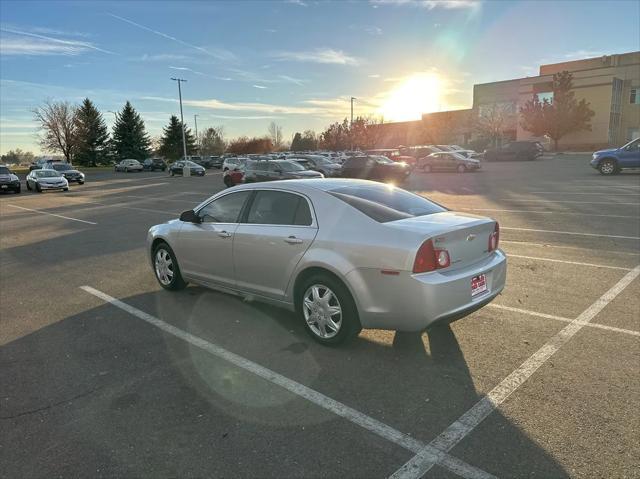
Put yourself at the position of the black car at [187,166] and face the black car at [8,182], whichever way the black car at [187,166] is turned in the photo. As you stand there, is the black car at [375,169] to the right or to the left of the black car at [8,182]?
left

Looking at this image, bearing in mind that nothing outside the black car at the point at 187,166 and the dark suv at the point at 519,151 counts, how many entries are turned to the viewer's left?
1

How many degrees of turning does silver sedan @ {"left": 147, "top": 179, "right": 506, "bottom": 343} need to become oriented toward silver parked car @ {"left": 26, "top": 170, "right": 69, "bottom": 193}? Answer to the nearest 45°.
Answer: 0° — it already faces it

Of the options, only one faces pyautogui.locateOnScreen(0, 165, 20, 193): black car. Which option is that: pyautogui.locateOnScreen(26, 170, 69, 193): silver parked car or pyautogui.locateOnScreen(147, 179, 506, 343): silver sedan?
the silver sedan

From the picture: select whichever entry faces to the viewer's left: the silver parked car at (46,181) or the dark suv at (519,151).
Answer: the dark suv

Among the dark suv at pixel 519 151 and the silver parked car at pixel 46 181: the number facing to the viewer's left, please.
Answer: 1

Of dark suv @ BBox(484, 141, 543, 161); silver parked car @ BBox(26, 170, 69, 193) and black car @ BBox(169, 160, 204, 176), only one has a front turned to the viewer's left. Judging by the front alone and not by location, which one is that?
the dark suv

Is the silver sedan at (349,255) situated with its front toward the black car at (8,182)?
yes

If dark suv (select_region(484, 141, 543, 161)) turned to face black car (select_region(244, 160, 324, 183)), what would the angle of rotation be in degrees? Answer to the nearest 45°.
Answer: approximately 45° to its left

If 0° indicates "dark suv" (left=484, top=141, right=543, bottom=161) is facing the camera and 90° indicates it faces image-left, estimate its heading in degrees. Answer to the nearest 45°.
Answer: approximately 90°

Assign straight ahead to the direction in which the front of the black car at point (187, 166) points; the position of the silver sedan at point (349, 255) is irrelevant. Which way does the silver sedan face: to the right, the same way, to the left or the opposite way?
the opposite way

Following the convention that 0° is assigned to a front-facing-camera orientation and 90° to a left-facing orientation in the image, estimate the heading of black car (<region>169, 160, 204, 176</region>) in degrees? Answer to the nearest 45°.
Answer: approximately 315°
